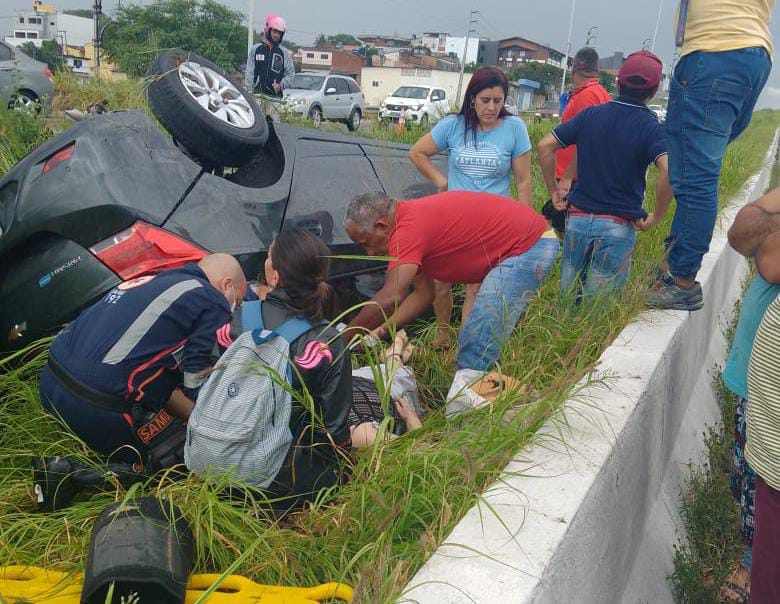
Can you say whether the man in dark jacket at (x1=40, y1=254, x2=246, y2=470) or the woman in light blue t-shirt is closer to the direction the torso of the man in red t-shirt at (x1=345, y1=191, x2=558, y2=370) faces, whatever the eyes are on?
the man in dark jacket

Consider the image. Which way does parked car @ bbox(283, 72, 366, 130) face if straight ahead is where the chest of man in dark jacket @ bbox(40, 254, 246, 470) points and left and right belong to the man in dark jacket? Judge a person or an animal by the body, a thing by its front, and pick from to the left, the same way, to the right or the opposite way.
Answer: the opposite way

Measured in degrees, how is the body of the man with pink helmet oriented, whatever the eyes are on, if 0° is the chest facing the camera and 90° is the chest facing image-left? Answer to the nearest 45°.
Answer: approximately 0°

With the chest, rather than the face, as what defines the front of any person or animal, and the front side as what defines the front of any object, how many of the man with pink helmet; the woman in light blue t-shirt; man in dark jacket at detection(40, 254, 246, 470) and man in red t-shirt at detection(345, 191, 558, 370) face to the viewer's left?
1

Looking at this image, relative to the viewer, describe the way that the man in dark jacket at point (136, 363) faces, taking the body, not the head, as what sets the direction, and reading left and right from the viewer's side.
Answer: facing away from the viewer and to the right of the viewer

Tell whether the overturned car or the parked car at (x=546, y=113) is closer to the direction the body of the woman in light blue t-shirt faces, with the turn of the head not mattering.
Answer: the overturned car

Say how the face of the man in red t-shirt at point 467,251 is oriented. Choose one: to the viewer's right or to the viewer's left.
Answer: to the viewer's left

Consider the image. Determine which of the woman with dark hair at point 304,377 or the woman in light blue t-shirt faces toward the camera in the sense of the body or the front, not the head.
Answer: the woman in light blue t-shirt

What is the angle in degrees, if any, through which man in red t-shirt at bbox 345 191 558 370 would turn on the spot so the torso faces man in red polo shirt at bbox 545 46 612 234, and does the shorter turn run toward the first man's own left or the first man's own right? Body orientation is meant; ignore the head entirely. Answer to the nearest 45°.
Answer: approximately 90° to the first man's own right

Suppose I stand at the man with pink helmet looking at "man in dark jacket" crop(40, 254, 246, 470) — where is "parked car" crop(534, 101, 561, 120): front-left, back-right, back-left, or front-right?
back-left

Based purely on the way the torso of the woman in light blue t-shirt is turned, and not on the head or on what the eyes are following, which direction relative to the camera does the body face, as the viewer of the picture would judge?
toward the camera

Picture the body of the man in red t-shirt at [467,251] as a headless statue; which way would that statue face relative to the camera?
to the viewer's left

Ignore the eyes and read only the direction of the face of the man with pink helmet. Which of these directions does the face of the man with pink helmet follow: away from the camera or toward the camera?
toward the camera

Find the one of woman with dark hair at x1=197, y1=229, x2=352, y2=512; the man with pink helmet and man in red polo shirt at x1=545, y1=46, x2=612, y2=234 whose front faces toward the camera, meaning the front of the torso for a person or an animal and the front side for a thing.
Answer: the man with pink helmet

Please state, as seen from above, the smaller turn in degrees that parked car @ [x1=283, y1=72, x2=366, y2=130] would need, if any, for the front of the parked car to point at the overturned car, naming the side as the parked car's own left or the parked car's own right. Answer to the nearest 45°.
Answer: approximately 45° to the parked car's own left

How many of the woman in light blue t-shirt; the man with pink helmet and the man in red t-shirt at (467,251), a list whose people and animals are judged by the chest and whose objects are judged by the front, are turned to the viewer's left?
1

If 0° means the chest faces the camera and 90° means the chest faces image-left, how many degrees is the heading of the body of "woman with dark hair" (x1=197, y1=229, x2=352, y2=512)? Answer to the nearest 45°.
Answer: approximately 135°
